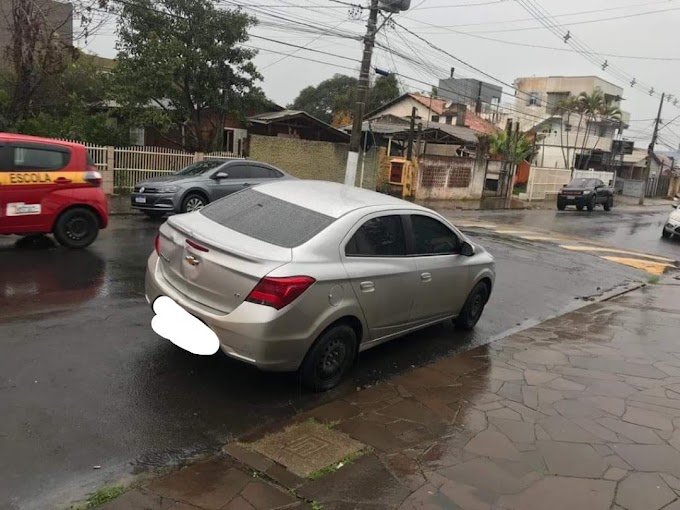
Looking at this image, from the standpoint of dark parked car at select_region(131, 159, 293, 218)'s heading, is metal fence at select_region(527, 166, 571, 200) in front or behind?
behind

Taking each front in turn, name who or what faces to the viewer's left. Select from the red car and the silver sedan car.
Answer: the red car

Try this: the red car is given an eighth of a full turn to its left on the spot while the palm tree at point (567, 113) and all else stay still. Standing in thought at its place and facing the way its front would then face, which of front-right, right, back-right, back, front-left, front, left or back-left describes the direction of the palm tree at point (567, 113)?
back

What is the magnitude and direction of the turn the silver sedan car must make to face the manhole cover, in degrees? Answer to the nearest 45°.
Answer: approximately 135° to its right

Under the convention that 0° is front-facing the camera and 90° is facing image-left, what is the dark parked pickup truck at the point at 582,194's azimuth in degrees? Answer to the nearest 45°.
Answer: approximately 45°

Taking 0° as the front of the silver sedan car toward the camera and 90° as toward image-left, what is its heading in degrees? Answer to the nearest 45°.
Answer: approximately 225°

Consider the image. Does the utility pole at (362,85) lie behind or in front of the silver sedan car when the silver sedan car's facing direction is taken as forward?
in front

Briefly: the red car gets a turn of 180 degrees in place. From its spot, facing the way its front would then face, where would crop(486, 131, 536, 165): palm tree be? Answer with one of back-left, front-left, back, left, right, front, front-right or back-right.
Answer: front-left

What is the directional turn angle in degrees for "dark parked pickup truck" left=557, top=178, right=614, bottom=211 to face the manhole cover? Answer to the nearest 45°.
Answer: approximately 45° to its left

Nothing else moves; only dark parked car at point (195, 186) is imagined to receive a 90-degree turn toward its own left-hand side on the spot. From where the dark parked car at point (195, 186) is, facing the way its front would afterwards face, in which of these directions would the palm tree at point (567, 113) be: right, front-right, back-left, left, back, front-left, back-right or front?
left

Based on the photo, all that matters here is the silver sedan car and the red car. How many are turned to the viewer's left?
1

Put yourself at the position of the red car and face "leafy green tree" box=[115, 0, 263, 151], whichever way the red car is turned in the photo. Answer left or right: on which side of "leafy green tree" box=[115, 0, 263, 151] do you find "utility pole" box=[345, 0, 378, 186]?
right

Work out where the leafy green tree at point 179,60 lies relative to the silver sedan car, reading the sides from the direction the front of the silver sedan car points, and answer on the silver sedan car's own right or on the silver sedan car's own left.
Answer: on the silver sedan car's own left

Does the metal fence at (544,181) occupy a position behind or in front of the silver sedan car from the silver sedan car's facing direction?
in front

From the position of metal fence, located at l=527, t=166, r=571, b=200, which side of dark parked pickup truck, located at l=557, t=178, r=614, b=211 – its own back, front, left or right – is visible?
right

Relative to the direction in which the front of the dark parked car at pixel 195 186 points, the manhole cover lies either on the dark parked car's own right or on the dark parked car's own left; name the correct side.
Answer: on the dark parked car's own left

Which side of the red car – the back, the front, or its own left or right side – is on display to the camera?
left
